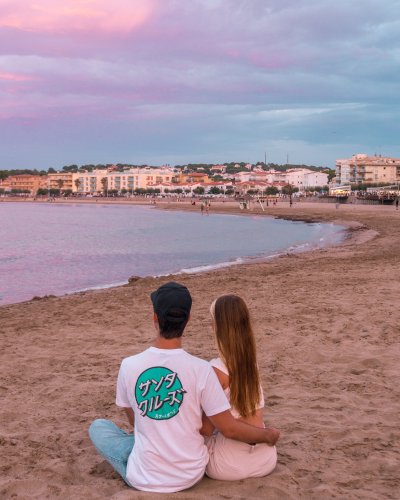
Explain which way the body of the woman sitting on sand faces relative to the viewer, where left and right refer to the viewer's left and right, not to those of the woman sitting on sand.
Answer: facing away from the viewer and to the left of the viewer

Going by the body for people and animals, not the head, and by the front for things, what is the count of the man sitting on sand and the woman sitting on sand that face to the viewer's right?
0

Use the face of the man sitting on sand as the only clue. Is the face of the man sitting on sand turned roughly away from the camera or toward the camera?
away from the camera

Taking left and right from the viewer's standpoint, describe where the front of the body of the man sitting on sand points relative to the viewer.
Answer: facing away from the viewer
